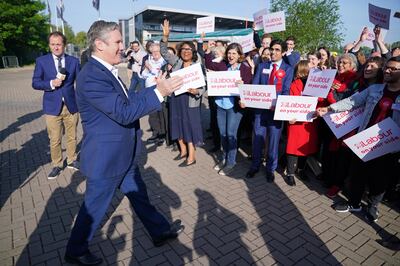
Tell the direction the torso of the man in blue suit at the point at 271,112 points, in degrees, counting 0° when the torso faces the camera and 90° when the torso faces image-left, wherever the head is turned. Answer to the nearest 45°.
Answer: approximately 45°

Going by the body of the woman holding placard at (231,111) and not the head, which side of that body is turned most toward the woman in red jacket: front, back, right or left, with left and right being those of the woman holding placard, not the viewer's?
left

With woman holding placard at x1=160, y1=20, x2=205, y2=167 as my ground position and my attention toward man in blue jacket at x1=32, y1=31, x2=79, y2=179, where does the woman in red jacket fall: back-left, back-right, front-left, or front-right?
back-left

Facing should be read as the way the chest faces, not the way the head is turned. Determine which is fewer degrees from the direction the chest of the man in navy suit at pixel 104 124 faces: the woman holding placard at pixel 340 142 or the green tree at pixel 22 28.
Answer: the woman holding placard

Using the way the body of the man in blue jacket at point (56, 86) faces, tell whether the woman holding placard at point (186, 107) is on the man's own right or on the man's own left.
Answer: on the man's own left

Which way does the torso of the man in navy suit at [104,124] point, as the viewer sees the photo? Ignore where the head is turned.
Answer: to the viewer's right

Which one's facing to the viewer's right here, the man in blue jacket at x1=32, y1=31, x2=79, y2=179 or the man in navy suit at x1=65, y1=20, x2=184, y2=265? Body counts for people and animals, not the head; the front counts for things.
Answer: the man in navy suit

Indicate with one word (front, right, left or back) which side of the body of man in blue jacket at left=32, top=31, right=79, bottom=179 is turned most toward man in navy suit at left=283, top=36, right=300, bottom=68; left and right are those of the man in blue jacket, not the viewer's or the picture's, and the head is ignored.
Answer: left

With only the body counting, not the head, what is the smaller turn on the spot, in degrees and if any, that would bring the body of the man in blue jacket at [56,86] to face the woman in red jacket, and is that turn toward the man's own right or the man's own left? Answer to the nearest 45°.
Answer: approximately 45° to the man's own left

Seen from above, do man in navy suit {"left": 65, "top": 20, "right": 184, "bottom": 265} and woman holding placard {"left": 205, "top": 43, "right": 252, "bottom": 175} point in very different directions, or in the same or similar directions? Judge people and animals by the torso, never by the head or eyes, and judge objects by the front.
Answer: very different directions

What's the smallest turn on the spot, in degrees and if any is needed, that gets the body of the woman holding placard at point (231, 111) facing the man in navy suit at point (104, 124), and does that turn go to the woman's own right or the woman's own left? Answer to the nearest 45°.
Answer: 0° — they already face them

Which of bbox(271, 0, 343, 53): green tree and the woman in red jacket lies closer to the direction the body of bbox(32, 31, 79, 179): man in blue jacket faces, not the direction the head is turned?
the woman in red jacket

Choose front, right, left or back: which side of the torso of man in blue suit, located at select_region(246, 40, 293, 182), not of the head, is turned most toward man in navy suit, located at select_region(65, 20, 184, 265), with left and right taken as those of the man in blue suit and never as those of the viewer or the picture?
front

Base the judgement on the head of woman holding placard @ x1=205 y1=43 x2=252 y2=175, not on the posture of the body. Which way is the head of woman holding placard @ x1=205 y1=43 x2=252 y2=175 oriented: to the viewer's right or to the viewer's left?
to the viewer's left

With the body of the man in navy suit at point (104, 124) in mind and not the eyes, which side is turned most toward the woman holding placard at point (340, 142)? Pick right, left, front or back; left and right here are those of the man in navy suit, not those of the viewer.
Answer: front

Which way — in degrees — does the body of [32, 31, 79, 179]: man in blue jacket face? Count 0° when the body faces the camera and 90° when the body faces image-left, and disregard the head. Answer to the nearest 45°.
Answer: approximately 0°

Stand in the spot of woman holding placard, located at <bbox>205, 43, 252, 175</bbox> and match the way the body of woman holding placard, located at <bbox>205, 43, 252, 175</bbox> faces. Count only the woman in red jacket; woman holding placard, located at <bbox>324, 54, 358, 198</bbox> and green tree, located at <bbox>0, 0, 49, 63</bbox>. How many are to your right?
1
